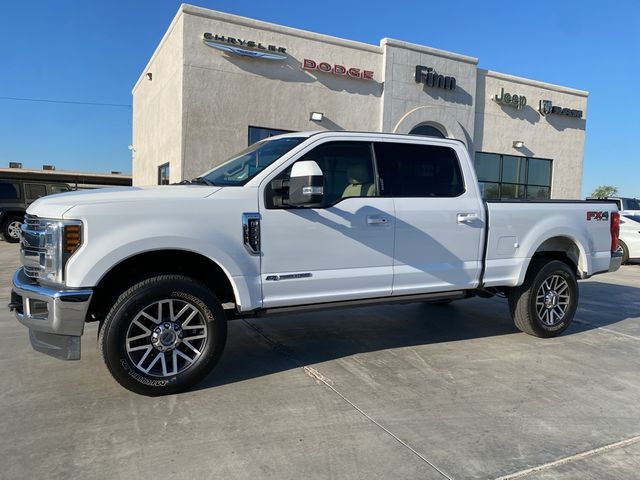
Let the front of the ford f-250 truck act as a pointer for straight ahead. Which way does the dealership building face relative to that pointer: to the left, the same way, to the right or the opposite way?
to the left

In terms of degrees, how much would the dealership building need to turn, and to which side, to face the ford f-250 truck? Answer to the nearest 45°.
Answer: approximately 45° to its right

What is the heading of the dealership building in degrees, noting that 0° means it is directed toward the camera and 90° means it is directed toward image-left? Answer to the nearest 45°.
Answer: approximately 315°

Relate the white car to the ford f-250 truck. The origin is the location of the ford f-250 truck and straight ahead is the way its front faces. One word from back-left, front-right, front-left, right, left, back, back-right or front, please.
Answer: back

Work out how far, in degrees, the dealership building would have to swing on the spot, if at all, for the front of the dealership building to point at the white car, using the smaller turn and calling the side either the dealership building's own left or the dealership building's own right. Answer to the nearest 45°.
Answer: approximately 45° to the dealership building's own left
